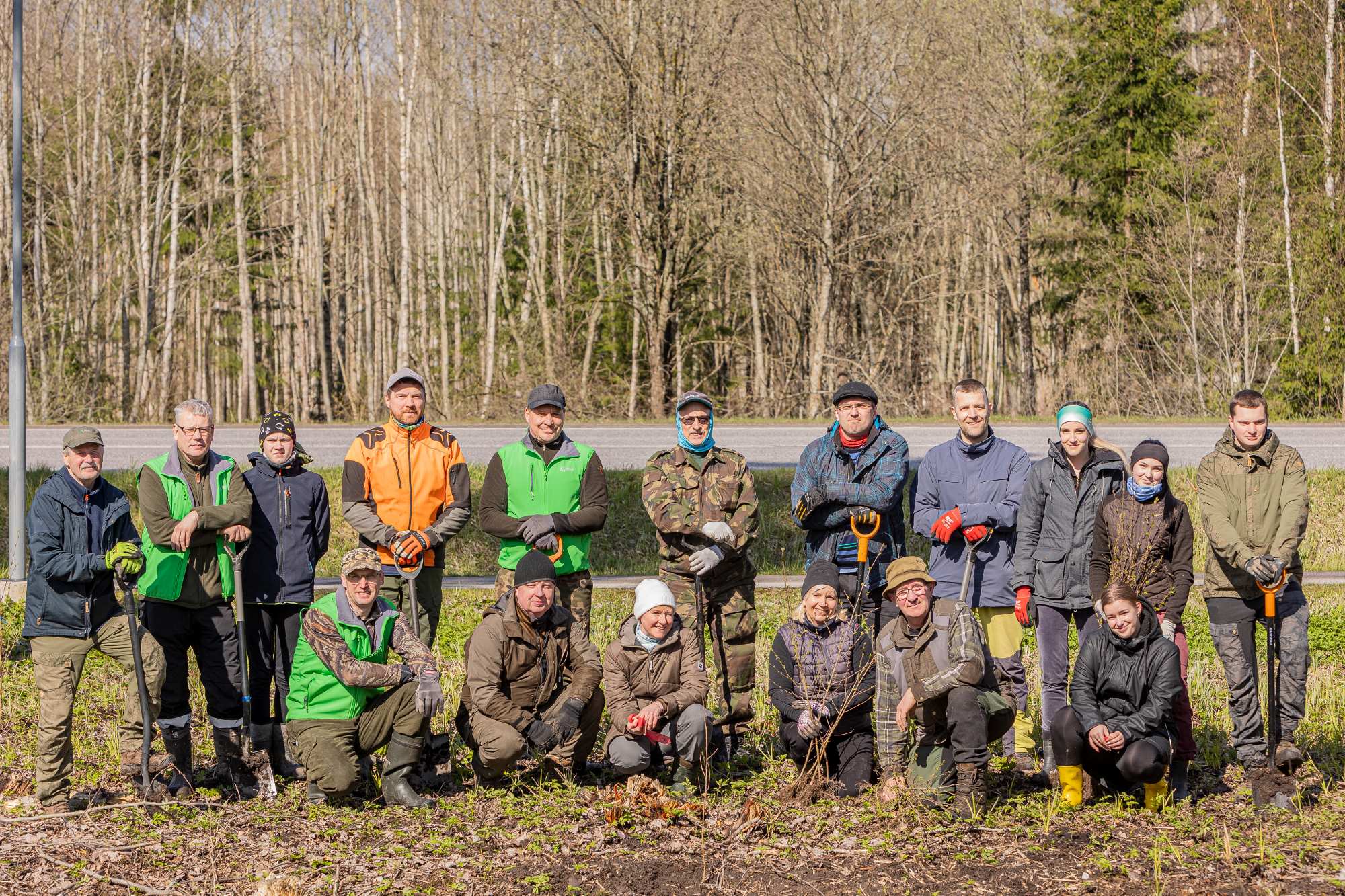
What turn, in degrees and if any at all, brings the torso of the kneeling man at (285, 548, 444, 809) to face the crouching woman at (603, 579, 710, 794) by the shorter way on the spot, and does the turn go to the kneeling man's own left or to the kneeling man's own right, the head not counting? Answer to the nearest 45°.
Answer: approximately 45° to the kneeling man's own left

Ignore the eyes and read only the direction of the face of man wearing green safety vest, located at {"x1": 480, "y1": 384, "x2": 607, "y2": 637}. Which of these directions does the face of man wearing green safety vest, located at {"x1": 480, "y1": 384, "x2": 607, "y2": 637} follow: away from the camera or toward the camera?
toward the camera

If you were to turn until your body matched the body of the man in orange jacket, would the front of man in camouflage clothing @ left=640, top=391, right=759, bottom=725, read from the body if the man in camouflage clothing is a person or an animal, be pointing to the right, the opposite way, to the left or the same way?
the same way

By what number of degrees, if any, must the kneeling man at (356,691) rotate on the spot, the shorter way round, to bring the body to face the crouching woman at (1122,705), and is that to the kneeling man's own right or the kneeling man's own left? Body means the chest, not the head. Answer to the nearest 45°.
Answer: approximately 45° to the kneeling man's own left

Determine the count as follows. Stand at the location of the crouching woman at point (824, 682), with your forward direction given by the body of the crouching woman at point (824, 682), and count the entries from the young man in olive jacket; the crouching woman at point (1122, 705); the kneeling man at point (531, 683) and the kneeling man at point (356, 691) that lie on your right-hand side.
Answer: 2

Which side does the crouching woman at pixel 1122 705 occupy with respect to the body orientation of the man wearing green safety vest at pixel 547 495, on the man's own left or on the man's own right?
on the man's own left

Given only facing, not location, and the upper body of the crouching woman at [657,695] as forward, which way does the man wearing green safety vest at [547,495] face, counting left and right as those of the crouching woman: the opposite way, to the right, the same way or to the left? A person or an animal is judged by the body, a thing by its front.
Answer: the same way

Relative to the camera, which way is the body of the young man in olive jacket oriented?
toward the camera

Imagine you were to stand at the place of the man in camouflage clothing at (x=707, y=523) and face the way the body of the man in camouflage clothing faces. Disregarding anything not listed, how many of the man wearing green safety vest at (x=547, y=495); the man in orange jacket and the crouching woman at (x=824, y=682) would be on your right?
2

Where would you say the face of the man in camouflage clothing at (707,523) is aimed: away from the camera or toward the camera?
toward the camera

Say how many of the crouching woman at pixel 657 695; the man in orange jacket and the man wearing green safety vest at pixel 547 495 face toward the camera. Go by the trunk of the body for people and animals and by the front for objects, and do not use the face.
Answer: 3

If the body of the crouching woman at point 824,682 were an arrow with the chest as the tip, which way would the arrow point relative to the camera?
toward the camera

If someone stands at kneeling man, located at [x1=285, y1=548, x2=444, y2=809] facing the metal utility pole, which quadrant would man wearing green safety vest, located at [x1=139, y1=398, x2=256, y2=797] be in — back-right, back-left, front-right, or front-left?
front-left

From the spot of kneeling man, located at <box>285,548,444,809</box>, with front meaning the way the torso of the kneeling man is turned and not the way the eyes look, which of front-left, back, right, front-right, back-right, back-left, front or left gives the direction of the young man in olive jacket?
front-left

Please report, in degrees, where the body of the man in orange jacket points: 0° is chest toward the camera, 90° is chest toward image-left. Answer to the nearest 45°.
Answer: approximately 0°

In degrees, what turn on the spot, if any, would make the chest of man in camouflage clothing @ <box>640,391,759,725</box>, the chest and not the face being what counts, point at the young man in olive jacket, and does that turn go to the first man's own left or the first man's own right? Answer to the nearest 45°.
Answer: approximately 90° to the first man's own left

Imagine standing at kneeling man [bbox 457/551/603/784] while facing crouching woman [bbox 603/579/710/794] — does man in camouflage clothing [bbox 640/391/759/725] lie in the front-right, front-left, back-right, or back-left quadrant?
front-left

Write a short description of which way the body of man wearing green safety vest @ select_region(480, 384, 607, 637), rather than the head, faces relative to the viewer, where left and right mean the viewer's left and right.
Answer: facing the viewer
